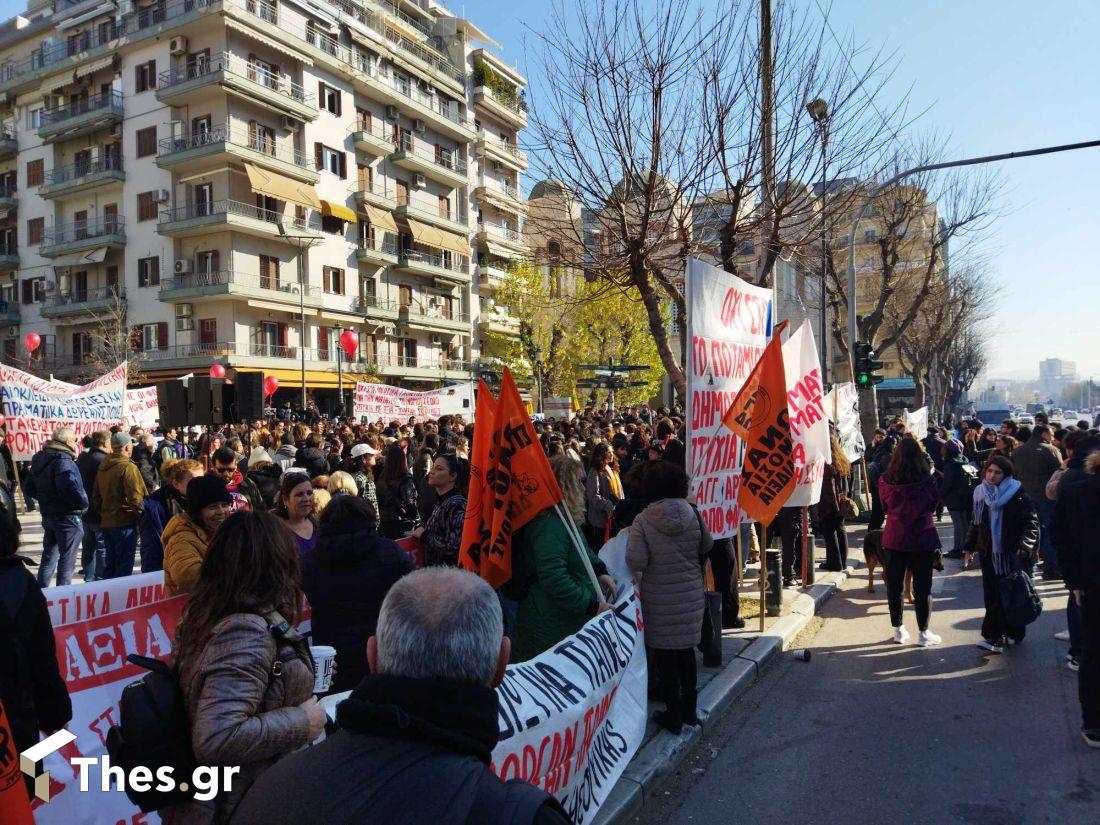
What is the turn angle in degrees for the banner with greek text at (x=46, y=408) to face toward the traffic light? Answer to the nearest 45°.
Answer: approximately 90° to its left

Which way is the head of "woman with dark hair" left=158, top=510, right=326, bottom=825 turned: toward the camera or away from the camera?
away from the camera

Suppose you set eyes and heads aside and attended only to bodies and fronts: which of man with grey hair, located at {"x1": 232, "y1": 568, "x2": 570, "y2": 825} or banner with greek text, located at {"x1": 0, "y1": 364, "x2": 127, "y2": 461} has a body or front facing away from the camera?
the man with grey hair

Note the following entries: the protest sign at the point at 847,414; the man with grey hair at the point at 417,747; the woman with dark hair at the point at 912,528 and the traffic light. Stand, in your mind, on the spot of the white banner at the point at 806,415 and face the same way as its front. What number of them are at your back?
2

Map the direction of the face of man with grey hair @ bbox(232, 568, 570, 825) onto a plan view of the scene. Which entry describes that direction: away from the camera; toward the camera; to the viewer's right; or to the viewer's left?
away from the camera

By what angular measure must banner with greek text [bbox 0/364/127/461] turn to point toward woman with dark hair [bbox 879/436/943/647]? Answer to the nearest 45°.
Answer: approximately 45° to its left

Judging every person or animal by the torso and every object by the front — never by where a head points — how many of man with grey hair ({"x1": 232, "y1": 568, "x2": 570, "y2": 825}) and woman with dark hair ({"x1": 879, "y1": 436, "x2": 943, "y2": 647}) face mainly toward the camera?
0

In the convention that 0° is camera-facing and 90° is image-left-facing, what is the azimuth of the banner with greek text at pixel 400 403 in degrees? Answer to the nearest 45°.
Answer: approximately 0°

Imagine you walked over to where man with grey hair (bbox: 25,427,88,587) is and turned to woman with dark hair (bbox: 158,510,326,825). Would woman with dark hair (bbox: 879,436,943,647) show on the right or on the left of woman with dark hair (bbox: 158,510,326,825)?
left

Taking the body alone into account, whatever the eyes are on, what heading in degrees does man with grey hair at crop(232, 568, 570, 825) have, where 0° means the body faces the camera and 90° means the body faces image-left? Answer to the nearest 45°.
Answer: approximately 180°

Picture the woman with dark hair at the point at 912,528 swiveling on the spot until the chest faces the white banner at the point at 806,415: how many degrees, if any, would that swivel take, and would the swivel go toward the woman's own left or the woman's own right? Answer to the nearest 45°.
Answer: approximately 45° to the woman's own left

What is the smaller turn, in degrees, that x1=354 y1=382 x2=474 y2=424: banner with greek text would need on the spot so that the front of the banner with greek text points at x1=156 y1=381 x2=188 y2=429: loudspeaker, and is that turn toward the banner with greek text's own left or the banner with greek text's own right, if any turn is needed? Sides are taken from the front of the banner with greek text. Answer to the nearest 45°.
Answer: approximately 45° to the banner with greek text's own right
